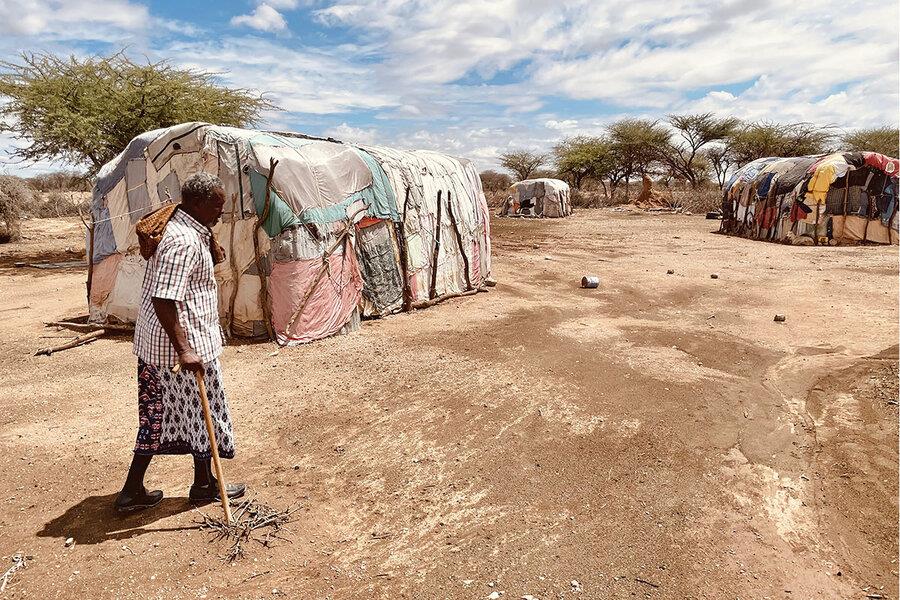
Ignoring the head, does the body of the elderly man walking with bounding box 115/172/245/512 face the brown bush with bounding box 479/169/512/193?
no

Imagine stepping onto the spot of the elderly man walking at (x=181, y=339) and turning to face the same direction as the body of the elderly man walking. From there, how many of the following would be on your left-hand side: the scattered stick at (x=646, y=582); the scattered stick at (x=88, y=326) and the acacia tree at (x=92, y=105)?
2

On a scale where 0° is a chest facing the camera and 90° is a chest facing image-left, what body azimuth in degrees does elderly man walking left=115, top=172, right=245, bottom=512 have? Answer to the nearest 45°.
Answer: approximately 270°

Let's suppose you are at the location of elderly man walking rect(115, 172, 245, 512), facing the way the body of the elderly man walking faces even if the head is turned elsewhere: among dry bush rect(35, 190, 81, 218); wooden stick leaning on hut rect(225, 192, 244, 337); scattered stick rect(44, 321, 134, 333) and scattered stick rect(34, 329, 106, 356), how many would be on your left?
4

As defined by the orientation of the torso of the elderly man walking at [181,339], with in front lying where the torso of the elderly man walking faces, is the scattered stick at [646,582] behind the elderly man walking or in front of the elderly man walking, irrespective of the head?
in front

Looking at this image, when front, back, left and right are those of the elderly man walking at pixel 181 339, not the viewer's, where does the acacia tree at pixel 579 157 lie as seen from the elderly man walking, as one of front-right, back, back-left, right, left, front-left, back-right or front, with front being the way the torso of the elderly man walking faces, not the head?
front-left

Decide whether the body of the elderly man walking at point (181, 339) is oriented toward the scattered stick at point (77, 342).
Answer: no

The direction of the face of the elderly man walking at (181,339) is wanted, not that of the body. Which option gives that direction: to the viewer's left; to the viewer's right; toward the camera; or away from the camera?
to the viewer's right

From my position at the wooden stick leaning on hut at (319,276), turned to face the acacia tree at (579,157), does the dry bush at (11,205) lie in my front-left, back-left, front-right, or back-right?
front-left

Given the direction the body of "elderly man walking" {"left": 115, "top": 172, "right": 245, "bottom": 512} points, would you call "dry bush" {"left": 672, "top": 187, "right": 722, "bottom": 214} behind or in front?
in front

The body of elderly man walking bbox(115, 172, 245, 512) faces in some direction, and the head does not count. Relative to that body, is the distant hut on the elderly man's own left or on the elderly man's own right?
on the elderly man's own left
